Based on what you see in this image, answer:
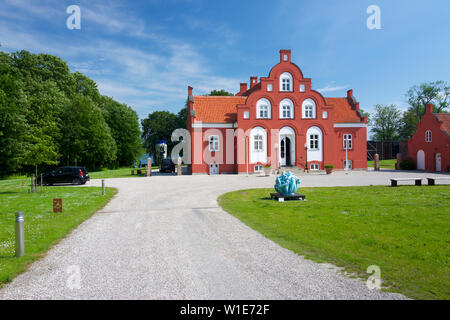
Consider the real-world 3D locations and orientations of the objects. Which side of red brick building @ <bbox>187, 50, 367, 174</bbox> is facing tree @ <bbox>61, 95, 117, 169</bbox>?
right

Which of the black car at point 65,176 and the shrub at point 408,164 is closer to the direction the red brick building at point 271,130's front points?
the black car

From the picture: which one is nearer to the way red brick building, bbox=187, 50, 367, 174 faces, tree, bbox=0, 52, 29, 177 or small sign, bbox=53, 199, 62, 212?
the small sign

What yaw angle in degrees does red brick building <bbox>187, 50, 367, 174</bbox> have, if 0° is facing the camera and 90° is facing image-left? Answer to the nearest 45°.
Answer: approximately 0°

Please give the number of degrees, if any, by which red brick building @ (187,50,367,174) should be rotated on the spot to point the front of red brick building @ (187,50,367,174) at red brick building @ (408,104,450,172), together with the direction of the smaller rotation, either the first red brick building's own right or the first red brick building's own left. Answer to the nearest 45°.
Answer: approximately 90° to the first red brick building's own left

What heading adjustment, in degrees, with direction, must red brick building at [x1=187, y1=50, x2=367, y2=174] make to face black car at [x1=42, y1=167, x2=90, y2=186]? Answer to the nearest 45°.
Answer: approximately 45° to its right
